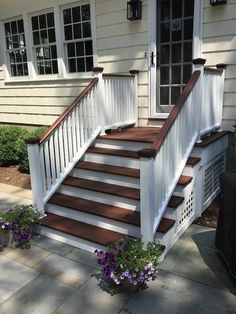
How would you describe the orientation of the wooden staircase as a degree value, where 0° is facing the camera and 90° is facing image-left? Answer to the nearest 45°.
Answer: approximately 45°

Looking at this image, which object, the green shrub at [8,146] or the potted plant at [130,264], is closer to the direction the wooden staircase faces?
the potted plant

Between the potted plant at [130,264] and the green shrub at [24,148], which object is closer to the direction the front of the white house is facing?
the potted plant

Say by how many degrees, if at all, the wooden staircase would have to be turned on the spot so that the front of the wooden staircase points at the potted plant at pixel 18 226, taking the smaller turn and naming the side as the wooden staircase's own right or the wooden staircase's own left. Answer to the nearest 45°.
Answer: approximately 45° to the wooden staircase's own right

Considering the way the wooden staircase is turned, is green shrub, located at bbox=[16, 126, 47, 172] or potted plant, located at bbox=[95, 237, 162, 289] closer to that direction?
the potted plant

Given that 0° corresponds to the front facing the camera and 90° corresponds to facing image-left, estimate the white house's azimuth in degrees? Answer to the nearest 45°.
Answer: approximately 45°

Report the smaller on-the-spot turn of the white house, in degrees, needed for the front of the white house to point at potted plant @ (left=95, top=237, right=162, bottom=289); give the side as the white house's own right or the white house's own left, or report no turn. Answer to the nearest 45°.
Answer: approximately 45° to the white house's own left

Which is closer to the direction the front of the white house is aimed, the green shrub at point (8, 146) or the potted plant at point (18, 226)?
the potted plant

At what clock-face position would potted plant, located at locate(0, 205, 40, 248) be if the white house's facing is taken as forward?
The potted plant is roughly at 12 o'clock from the white house.
